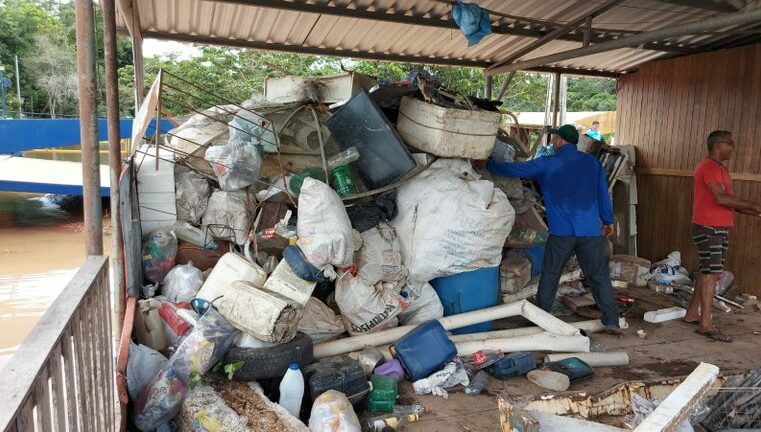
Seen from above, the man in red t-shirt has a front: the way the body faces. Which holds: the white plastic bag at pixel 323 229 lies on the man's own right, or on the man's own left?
on the man's own right

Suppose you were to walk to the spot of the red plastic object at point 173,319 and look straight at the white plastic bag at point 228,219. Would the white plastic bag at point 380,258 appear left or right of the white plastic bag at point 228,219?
right
